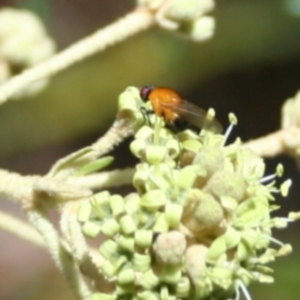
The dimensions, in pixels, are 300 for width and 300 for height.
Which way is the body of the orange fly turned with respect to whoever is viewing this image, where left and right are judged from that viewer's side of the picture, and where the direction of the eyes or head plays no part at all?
facing to the left of the viewer
